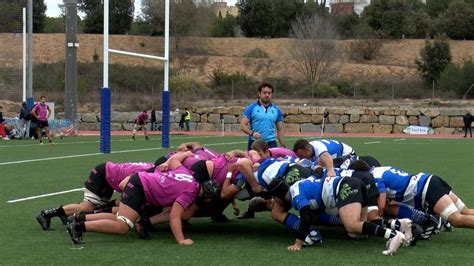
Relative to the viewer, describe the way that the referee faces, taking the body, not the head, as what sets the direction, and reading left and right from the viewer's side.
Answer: facing the viewer

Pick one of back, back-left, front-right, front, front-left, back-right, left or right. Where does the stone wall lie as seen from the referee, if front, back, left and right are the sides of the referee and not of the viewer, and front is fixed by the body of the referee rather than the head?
back

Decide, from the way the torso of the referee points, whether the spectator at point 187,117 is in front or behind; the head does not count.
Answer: behind

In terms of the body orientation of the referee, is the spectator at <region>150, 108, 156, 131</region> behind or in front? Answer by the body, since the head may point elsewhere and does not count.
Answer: behind

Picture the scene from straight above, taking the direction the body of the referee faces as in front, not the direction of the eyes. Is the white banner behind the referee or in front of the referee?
behind

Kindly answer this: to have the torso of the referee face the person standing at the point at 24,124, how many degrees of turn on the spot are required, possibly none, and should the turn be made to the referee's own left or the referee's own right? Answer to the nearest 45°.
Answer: approximately 135° to the referee's own right
